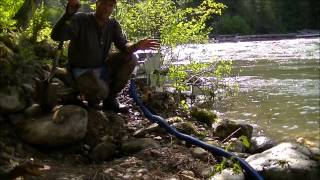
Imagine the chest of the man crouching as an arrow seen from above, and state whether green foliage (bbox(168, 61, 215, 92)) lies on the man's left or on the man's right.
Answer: on the man's left

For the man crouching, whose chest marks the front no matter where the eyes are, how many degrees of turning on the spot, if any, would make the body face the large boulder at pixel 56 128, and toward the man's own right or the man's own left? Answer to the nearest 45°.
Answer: approximately 90° to the man's own right

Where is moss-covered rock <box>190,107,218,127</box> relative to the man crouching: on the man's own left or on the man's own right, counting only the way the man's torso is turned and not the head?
on the man's own left

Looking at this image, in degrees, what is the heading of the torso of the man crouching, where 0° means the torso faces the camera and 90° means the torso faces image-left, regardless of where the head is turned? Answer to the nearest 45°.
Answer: approximately 315°

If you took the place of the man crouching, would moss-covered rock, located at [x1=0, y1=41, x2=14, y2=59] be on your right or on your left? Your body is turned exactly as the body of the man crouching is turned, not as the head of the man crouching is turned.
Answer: on your right
